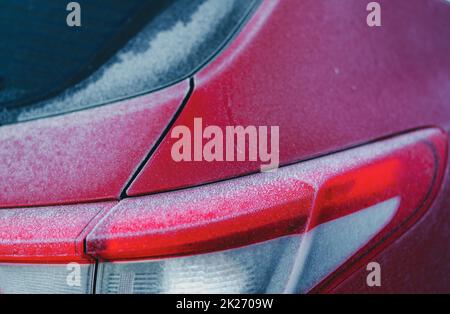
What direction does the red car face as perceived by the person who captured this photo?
facing away from the viewer and to the right of the viewer
